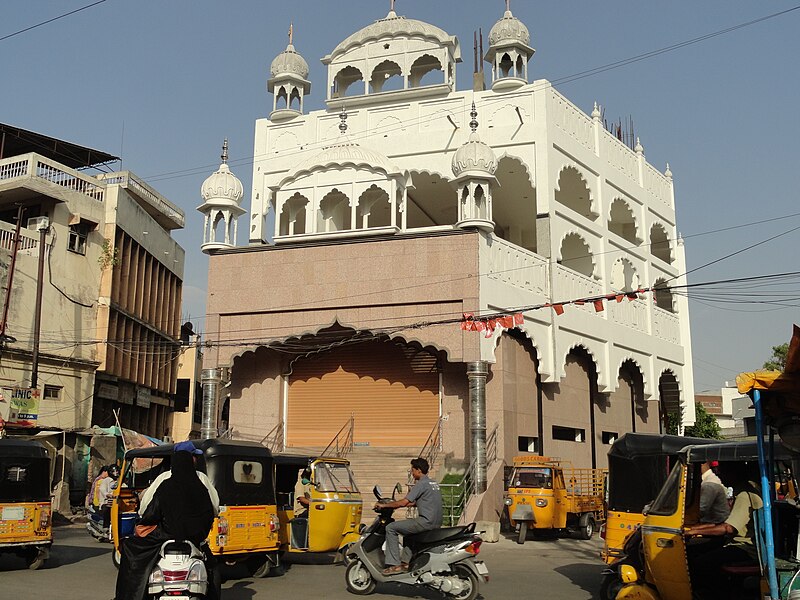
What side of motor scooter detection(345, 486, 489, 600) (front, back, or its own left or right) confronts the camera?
left

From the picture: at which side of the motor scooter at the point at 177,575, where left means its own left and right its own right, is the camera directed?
back

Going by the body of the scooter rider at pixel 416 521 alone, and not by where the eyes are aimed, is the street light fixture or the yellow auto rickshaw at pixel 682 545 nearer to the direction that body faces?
the street light fixture

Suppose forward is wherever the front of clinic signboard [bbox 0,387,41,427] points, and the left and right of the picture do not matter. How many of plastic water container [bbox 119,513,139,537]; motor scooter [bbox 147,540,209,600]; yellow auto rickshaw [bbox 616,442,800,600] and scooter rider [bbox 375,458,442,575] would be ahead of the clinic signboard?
4

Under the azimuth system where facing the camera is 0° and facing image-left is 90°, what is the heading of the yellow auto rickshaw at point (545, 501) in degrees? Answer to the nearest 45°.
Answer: approximately 45°

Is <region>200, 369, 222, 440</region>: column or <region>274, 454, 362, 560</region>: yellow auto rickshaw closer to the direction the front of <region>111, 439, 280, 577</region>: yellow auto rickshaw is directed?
the column

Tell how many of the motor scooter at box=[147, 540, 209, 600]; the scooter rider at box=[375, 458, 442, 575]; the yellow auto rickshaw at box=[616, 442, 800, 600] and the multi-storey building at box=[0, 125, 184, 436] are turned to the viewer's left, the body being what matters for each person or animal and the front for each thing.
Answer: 2

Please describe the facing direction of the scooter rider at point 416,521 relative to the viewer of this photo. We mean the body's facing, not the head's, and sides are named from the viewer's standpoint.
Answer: facing to the left of the viewer

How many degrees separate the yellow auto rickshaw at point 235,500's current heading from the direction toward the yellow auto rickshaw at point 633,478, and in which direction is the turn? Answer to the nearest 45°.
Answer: approximately 135° to its right

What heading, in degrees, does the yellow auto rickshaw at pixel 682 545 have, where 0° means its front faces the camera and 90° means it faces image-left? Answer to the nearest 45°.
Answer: approximately 90°

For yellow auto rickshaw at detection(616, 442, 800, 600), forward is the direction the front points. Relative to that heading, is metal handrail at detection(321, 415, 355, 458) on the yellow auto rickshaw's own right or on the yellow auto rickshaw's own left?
on the yellow auto rickshaw's own right

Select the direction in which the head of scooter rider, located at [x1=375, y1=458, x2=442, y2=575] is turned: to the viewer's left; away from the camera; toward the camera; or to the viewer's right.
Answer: to the viewer's left

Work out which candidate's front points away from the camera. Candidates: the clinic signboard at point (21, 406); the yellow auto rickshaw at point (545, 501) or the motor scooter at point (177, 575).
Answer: the motor scooter
